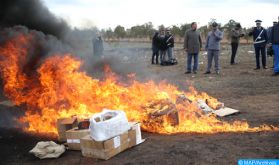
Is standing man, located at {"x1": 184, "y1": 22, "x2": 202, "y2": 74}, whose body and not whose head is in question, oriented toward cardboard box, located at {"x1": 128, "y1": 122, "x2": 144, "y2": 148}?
yes

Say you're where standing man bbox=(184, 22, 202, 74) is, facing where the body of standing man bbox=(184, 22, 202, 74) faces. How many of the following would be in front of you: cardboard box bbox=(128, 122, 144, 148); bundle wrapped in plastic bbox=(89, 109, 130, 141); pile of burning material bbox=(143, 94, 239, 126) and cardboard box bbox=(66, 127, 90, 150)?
4

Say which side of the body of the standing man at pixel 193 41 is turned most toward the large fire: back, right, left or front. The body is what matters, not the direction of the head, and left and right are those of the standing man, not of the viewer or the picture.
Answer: front

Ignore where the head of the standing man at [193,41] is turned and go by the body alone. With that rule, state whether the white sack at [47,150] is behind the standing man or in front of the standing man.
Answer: in front

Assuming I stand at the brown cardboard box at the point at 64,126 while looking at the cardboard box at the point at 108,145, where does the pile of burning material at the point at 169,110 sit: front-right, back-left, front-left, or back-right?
front-left

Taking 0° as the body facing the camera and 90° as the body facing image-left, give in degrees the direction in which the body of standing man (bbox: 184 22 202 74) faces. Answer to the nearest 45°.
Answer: approximately 0°

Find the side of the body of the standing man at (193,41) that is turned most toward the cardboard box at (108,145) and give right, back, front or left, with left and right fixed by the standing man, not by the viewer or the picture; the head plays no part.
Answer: front

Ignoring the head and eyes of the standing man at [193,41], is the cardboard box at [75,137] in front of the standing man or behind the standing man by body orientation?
in front

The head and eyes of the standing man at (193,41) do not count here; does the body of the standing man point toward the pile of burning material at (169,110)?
yes

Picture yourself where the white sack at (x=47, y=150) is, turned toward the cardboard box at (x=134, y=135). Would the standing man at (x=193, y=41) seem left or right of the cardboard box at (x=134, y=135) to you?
left

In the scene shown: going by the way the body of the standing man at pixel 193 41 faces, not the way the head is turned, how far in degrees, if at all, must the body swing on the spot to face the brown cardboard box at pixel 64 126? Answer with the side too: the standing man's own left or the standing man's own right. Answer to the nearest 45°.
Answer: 0° — they already face it
